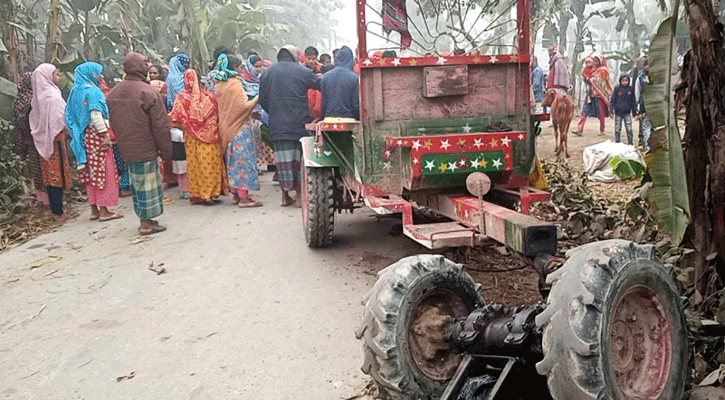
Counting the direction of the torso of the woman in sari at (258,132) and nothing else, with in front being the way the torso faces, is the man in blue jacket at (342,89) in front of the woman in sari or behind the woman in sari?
in front

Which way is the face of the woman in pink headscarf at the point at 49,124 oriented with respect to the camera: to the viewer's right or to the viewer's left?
to the viewer's right

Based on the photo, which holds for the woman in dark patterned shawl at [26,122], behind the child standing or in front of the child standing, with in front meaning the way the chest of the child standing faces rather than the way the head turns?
in front

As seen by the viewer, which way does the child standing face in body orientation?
toward the camera

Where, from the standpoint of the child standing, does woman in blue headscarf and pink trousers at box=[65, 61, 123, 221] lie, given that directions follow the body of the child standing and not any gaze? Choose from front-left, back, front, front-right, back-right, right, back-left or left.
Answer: front-right

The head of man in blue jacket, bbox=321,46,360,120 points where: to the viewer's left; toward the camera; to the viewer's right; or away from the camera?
away from the camera

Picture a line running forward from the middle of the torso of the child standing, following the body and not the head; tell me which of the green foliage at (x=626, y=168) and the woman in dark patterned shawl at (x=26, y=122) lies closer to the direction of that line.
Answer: the green foliage

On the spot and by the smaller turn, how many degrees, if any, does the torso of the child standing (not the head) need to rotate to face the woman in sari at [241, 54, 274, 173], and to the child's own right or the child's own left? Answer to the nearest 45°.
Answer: approximately 45° to the child's own right
